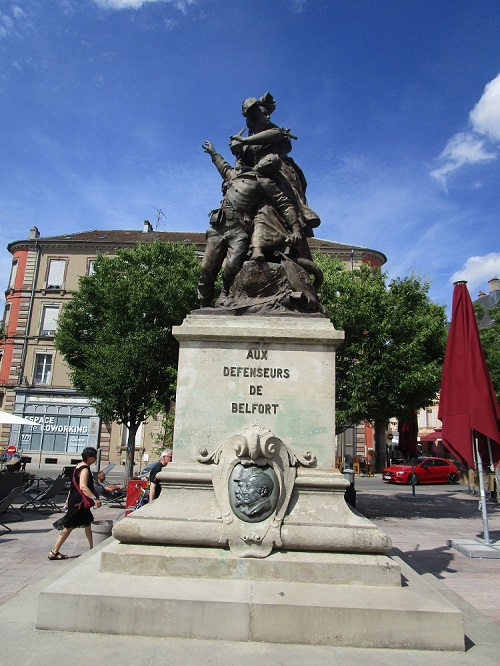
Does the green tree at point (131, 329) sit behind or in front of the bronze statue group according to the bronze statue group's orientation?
behind

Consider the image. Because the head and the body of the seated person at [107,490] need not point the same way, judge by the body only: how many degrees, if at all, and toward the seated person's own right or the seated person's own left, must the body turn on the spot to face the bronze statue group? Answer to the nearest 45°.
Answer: approximately 90° to the seated person's own right

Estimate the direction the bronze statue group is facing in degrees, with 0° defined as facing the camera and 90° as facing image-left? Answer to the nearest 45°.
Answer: approximately 0°

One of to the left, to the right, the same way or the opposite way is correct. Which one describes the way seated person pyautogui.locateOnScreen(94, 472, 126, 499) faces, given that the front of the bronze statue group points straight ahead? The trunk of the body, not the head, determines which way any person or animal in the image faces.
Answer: to the left

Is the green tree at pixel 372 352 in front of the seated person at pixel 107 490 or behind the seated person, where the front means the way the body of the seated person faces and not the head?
in front

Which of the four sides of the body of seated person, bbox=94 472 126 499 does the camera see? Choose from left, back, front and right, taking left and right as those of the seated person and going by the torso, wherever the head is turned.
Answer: right

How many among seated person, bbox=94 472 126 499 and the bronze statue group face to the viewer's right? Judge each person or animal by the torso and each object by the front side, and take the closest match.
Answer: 1

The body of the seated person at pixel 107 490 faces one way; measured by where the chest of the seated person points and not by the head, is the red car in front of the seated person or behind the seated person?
in front

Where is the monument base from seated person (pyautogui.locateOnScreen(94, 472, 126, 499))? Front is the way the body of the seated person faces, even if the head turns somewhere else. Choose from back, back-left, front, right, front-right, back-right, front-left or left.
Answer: right
